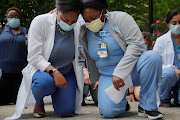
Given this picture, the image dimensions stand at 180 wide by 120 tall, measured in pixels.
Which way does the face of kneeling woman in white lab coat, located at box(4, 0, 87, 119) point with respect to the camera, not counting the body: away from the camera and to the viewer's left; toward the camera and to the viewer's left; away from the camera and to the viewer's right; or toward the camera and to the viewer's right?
toward the camera and to the viewer's right

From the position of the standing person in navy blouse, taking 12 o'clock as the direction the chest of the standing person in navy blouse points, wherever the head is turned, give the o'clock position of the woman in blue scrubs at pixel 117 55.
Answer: The woman in blue scrubs is roughly at 11 o'clock from the standing person in navy blouse.

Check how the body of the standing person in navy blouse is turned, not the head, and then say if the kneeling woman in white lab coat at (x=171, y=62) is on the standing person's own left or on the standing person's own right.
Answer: on the standing person's own left

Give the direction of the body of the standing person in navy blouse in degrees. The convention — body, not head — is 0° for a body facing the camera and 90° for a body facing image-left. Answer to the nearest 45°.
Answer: approximately 0°

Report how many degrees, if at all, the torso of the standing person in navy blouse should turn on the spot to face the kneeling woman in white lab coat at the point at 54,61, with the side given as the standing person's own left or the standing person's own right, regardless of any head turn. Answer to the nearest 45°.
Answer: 0° — they already face them
